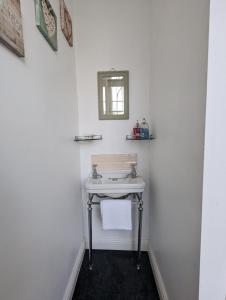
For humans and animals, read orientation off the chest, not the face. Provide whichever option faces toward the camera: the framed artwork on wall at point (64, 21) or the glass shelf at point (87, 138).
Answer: the glass shelf

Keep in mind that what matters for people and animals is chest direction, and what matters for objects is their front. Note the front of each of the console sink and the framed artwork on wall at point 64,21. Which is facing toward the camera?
the console sink

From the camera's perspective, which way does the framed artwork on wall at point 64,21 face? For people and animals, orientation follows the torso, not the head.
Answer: to the viewer's right

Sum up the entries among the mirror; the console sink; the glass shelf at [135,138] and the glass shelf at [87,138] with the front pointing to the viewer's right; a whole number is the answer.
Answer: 0

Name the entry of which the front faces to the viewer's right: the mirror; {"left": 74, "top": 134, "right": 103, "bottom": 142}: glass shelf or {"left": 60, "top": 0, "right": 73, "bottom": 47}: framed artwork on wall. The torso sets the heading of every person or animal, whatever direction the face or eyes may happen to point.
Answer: the framed artwork on wall

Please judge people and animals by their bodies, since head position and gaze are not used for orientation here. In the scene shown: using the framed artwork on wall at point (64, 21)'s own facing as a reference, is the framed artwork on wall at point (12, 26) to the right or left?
on its right

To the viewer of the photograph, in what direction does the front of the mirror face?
facing the viewer

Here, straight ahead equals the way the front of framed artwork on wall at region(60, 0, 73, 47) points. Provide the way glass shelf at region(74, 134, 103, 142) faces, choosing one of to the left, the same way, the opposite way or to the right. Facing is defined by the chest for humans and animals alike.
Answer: to the right

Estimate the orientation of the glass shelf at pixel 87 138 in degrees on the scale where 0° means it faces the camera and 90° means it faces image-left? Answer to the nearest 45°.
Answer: approximately 0°

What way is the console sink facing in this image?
toward the camera

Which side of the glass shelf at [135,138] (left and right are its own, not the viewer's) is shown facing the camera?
front

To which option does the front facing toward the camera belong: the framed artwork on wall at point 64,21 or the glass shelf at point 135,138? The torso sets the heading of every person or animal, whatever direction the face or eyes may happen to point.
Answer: the glass shelf
